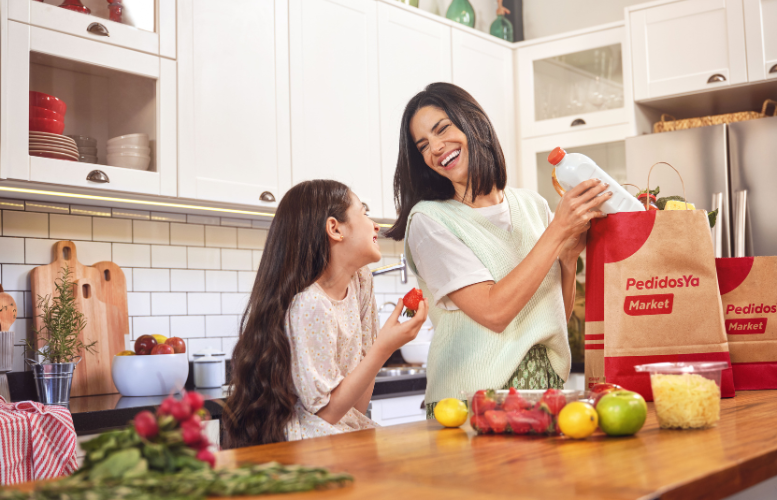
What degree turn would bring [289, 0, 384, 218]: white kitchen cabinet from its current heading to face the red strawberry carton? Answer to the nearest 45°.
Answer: approximately 45° to its right

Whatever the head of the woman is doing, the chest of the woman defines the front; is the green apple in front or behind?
in front

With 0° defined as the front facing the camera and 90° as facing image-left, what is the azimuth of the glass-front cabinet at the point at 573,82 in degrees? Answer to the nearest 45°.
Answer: approximately 45°

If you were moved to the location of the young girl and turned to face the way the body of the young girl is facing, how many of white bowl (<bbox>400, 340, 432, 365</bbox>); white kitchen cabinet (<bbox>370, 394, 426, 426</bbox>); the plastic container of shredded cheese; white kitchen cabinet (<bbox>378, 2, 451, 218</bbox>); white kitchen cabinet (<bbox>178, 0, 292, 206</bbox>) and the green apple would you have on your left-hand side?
4

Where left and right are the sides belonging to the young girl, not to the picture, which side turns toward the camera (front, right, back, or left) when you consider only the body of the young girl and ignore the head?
right

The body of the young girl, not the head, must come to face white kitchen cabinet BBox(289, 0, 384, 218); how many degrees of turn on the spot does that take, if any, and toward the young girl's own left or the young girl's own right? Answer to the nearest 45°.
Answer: approximately 90° to the young girl's own left

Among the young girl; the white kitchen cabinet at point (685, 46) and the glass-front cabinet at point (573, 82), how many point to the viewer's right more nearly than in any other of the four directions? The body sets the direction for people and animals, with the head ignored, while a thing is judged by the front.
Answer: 1

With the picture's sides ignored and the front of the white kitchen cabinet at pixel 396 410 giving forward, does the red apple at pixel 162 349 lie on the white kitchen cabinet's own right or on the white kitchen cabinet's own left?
on the white kitchen cabinet's own right

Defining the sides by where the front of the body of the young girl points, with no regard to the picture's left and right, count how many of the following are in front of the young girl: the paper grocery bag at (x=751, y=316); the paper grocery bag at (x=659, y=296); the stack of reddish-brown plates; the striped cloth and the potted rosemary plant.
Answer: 2

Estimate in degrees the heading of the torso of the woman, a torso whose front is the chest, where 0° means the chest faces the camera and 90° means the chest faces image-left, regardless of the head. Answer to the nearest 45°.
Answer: approximately 315°

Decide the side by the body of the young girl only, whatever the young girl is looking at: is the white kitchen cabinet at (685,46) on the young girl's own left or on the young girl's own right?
on the young girl's own left
